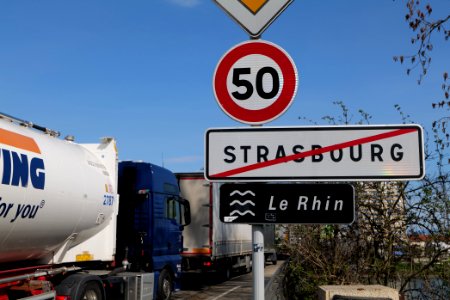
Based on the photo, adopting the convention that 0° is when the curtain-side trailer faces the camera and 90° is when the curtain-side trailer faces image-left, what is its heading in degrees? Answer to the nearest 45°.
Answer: approximately 225°

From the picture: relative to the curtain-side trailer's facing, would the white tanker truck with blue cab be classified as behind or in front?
behind

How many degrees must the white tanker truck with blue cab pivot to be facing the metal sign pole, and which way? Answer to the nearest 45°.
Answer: approximately 135° to its right

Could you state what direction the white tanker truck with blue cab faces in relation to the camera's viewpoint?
facing away from the viewer and to the right of the viewer

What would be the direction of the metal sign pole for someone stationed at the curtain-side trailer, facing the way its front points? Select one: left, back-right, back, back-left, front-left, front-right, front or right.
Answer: back-right

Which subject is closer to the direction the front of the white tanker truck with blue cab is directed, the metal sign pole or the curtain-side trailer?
the curtain-side trailer

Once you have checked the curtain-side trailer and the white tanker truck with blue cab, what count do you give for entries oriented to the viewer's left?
0

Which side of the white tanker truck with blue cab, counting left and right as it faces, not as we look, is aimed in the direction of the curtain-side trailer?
front
